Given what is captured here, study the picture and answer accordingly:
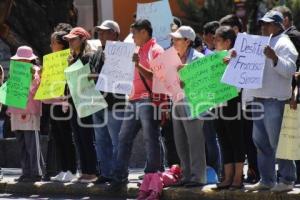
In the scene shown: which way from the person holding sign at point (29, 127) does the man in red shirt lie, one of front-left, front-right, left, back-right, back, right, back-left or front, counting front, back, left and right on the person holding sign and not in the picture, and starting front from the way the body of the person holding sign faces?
left

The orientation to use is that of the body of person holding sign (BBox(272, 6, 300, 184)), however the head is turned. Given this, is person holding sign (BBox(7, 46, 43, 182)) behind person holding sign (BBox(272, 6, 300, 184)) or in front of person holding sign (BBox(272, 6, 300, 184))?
in front

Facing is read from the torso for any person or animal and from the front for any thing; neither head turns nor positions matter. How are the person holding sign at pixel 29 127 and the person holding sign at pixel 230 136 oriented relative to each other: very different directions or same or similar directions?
same or similar directions

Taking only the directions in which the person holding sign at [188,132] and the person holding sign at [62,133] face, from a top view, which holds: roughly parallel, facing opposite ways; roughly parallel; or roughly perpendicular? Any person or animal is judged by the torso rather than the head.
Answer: roughly parallel

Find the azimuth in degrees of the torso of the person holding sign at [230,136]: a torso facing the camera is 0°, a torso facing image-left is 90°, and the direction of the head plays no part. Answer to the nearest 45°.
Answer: approximately 45°

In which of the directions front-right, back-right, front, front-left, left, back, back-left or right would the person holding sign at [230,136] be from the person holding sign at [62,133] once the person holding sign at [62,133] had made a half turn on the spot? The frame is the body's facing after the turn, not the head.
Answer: right

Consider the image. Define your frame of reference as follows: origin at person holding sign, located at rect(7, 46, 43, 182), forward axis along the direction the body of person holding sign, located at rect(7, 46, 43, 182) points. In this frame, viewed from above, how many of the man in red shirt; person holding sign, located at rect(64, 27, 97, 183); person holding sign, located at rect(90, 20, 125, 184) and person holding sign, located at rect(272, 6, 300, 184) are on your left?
4

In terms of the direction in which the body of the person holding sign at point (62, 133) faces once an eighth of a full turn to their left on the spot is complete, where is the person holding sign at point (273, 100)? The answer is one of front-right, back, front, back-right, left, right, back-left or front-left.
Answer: front-left

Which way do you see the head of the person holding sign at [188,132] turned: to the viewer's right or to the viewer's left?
to the viewer's left

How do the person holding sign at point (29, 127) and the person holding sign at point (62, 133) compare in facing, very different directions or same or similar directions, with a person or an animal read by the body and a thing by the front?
same or similar directions
